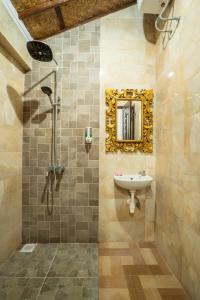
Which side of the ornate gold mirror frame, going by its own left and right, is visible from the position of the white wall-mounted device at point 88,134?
right

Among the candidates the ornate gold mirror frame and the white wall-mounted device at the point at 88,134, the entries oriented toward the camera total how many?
2

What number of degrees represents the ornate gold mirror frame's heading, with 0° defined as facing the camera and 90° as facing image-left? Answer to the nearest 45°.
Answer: approximately 0°

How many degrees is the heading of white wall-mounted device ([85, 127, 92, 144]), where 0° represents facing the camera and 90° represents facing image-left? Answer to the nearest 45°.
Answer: approximately 0°

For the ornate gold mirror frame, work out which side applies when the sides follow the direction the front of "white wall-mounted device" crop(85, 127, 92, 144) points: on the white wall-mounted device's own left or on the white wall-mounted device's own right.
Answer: on the white wall-mounted device's own left
